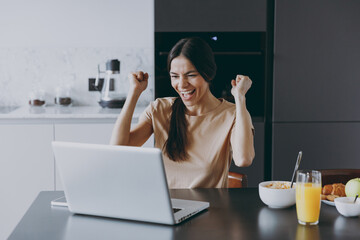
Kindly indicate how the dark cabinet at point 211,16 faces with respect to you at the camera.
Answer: facing the viewer

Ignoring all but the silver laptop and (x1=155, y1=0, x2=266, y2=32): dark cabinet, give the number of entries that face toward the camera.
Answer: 1

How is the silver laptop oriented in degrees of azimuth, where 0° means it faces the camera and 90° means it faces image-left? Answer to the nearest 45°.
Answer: approximately 225°

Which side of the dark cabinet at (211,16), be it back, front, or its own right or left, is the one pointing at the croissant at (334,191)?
front

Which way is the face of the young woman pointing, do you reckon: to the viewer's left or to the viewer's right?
to the viewer's left

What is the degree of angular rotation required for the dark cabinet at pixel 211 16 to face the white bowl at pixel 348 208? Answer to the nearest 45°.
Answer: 0° — it already faces it

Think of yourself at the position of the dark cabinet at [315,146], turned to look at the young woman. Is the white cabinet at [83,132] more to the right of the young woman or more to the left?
right

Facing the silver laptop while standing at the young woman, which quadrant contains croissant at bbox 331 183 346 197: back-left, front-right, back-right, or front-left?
front-left

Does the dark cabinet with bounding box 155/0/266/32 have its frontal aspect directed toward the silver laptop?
yes

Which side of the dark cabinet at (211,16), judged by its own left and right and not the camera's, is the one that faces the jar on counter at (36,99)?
right

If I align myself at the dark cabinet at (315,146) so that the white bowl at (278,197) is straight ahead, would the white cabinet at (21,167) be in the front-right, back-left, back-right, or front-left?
front-right

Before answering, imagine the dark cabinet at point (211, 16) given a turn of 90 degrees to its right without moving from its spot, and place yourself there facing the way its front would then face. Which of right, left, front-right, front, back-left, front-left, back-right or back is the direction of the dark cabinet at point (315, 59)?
back

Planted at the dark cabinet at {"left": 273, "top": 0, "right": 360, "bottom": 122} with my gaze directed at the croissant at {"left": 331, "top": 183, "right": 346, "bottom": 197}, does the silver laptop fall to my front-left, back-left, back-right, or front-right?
front-right

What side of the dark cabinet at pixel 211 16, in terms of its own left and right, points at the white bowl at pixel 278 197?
front

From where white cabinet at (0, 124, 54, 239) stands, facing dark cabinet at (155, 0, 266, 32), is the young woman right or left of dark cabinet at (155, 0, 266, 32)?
right

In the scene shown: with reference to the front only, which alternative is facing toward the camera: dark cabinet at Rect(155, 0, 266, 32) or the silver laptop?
the dark cabinet

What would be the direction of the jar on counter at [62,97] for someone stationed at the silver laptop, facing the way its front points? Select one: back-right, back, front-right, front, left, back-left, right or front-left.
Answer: front-left

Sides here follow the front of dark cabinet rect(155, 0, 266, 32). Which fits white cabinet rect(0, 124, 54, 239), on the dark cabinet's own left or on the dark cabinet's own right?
on the dark cabinet's own right
